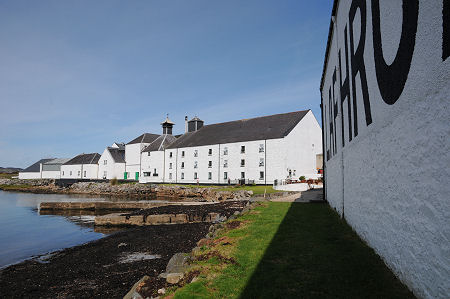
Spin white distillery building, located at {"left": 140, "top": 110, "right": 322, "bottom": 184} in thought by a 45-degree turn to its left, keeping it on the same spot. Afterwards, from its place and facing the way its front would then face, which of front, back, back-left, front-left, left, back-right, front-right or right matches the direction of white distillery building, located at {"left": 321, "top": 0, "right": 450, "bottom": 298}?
front

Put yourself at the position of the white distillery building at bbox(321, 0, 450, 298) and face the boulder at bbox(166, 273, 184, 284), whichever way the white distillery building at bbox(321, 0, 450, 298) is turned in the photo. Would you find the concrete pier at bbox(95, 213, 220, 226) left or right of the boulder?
right

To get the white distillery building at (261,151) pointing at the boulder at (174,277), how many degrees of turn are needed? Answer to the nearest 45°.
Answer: approximately 45° to its left

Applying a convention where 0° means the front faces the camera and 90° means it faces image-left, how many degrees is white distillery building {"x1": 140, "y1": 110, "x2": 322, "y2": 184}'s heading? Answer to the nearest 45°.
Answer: approximately 45°

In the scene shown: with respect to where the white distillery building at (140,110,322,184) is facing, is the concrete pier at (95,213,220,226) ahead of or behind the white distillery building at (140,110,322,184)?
ahead
